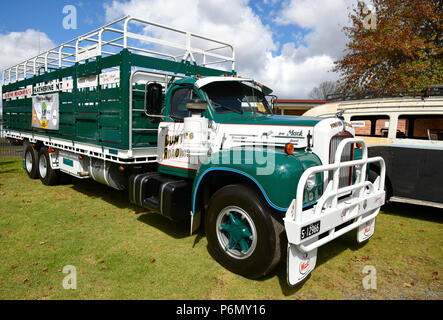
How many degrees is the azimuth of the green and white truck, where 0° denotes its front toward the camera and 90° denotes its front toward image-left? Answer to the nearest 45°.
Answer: approximately 315°

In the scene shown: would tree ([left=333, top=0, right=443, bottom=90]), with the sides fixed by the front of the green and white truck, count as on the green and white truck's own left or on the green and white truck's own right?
on the green and white truck's own left
